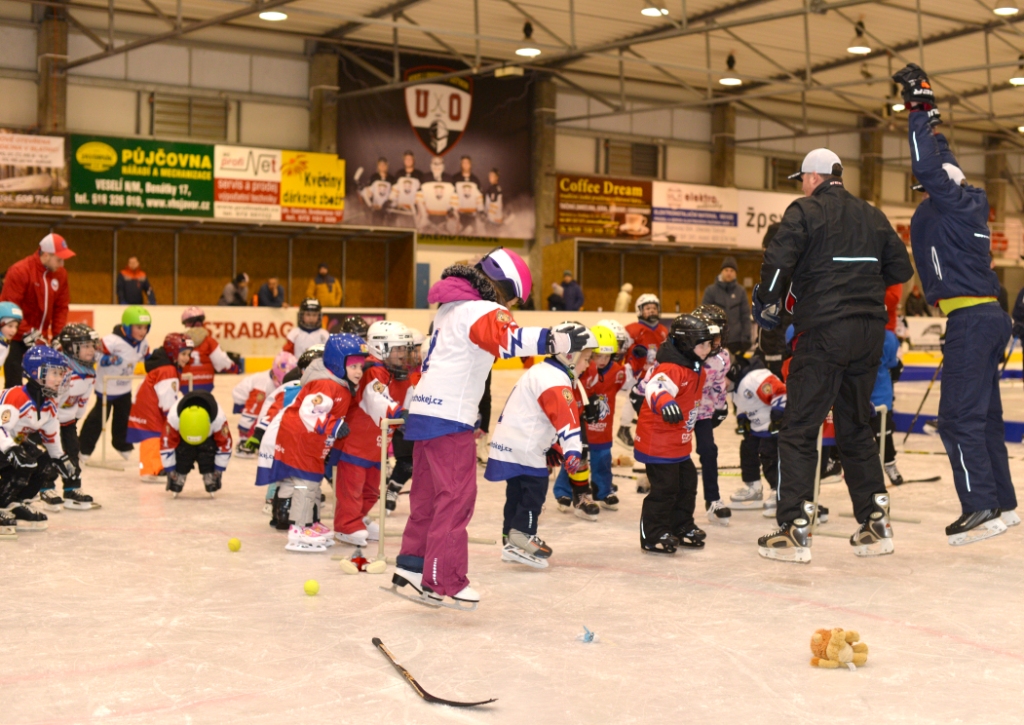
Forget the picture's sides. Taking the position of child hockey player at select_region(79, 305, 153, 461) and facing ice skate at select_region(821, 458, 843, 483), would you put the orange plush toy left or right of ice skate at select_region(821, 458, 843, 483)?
right

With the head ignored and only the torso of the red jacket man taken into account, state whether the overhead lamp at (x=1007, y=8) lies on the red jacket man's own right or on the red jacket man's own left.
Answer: on the red jacket man's own left

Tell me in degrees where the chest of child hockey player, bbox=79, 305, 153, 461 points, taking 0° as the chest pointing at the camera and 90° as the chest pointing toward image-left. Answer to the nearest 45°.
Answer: approximately 315°

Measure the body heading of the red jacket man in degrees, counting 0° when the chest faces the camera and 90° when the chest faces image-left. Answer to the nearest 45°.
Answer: approximately 315°

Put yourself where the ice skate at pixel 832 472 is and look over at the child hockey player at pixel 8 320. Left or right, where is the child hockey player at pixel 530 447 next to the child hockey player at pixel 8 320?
left
